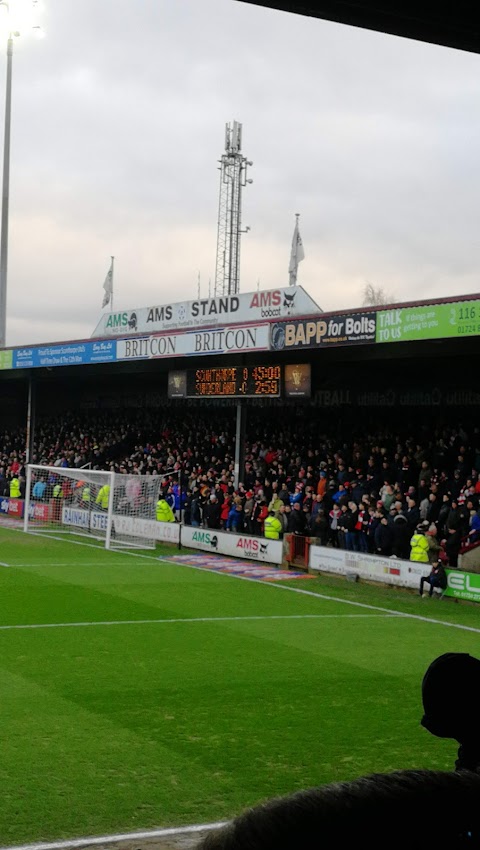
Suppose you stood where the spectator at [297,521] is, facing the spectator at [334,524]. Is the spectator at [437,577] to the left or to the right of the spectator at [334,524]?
right

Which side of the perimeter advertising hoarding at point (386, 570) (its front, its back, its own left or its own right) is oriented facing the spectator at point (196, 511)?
right

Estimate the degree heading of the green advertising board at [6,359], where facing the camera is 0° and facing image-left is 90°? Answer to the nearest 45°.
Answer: approximately 0°

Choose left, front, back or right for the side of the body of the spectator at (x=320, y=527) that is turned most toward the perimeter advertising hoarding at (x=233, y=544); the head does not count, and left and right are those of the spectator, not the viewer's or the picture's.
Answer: right

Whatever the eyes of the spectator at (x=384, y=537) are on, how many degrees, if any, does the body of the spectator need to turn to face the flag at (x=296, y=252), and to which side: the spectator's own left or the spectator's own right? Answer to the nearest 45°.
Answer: approximately 135° to the spectator's own right

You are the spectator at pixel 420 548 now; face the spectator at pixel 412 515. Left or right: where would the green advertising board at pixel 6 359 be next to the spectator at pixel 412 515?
left

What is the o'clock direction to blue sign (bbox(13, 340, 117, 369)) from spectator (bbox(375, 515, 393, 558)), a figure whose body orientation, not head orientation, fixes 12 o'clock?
The blue sign is roughly at 3 o'clock from the spectator.

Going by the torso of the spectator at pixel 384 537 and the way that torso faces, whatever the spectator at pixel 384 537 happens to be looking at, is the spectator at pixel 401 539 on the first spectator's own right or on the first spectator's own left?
on the first spectator's own left

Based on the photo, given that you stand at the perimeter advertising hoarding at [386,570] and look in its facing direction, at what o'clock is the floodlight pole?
The floodlight pole is roughly at 3 o'clock from the perimeter advertising hoarding.

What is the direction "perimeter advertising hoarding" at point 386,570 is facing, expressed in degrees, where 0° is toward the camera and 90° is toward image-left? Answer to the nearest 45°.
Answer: approximately 45°
